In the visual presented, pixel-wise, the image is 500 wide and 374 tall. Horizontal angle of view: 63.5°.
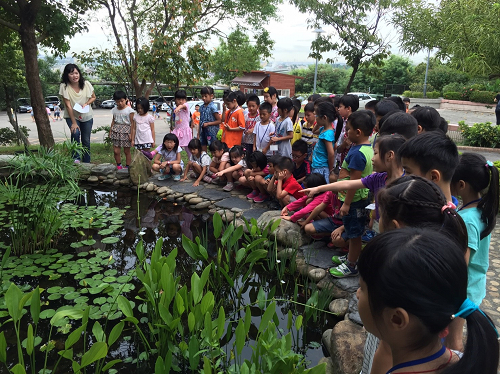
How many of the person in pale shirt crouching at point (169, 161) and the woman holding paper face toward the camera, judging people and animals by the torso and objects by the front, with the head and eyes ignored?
2

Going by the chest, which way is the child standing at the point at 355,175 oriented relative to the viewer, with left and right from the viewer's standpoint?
facing to the left of the viewer

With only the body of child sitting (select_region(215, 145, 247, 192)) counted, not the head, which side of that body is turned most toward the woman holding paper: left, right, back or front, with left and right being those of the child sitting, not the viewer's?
right

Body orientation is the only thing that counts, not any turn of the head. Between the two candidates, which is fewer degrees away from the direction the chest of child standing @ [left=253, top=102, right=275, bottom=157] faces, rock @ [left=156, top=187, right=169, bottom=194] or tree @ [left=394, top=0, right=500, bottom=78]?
the rock

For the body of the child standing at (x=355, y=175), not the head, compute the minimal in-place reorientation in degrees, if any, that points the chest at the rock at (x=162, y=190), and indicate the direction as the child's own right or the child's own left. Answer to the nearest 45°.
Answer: approximately 45° to the child's own right

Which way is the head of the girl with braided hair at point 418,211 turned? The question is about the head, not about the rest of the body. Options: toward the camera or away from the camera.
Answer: away from the camera

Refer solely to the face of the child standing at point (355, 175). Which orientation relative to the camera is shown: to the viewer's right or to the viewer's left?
to the viewer's left

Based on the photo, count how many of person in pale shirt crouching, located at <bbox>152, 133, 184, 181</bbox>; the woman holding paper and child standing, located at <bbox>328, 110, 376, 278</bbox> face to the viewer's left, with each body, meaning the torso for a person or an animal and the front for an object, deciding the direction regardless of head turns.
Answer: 1

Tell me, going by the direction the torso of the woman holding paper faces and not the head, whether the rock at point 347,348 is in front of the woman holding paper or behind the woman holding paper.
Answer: in front

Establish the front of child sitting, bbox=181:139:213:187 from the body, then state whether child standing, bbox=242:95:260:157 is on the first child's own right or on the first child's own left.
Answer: on the first child's own left

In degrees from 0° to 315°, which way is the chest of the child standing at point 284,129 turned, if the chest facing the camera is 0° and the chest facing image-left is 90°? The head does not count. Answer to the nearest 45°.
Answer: approximately 45°

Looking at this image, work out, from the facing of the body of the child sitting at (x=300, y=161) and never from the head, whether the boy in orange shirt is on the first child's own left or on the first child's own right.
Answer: on the first child's own right

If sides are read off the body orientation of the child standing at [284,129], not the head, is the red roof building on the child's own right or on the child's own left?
on the child's own right

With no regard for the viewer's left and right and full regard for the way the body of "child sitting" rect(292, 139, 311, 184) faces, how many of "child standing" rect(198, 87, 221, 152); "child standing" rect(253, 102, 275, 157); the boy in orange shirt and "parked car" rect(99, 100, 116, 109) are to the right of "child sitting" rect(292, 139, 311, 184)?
4
